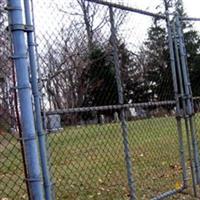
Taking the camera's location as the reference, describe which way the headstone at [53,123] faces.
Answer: facing the viewer
